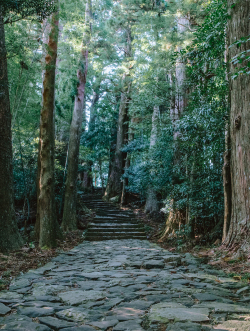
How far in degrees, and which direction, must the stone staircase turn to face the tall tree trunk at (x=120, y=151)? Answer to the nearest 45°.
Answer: approximately 180°

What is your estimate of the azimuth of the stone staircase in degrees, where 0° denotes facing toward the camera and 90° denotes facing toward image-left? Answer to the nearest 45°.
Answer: approximately 0°
